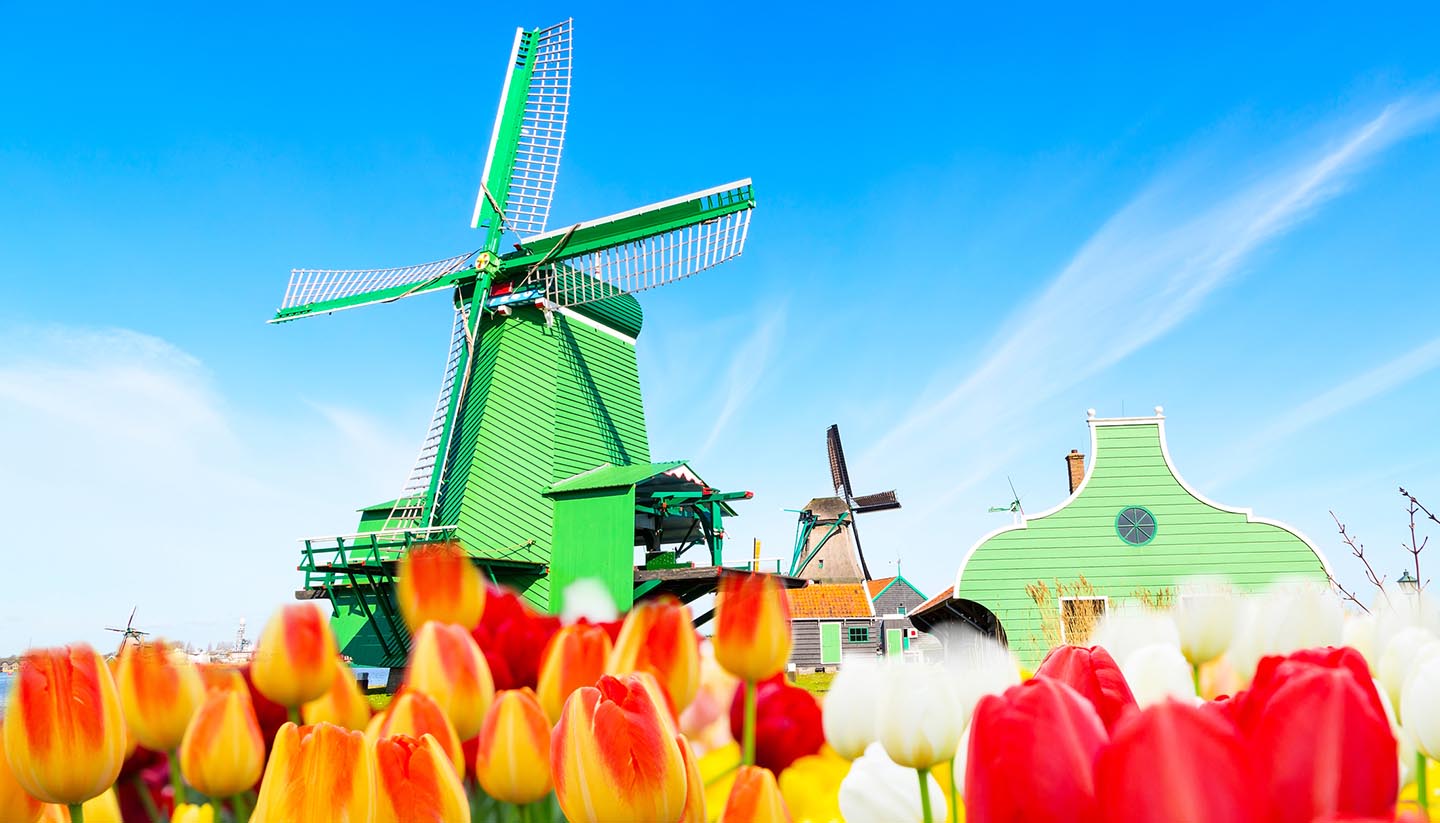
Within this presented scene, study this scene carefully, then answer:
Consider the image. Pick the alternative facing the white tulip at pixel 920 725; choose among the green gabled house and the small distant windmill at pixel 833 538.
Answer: the green gabled house

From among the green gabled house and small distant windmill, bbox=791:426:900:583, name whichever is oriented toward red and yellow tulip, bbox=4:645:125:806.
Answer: the green gabled house

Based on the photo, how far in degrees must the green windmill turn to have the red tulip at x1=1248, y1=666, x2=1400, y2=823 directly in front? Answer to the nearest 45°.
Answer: approximately 45° to its left

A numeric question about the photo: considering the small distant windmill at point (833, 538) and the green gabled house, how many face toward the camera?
1

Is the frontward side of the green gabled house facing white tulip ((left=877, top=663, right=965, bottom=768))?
yes

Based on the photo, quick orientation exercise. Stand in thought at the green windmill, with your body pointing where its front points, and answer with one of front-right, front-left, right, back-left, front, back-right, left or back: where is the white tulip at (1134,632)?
front-left

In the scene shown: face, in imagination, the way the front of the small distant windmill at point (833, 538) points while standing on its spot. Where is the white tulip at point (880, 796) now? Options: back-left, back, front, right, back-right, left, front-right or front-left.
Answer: back-right

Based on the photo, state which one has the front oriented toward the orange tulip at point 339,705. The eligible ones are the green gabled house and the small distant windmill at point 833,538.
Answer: the green gabled house

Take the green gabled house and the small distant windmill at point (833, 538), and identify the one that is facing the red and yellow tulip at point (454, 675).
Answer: the green gabled house

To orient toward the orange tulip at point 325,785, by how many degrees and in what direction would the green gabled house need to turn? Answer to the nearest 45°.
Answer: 0° — it already faces it

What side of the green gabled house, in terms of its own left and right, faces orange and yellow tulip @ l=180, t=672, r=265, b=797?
front

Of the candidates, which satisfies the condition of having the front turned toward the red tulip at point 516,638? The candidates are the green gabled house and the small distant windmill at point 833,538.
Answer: the green gabled house

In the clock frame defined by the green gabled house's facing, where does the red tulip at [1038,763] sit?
The red tulip is roughly at 12 o'clock from the green gabled house.

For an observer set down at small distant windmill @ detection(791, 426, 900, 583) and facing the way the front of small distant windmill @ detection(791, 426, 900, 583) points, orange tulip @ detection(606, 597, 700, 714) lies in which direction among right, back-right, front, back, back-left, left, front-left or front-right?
back-right
